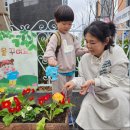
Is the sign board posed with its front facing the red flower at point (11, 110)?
yes

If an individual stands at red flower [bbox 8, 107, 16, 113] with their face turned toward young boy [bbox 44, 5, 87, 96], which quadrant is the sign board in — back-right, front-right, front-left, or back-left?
front-left

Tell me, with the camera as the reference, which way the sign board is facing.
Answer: facing the viewer
